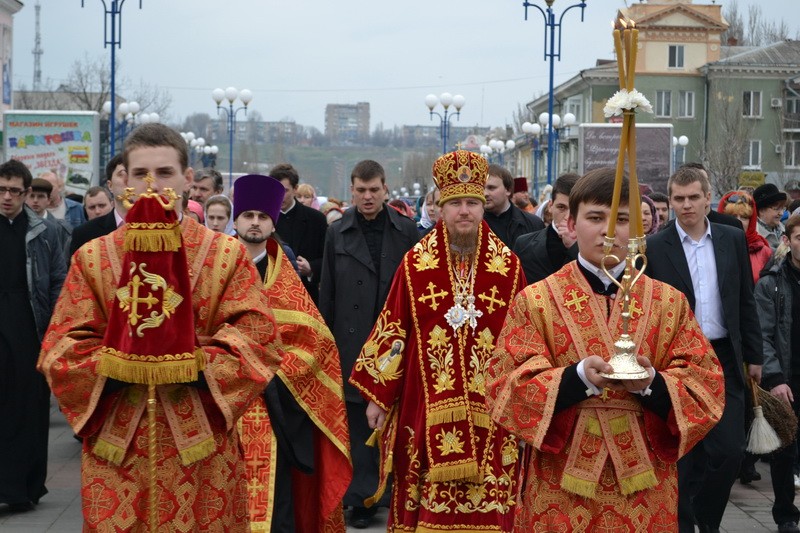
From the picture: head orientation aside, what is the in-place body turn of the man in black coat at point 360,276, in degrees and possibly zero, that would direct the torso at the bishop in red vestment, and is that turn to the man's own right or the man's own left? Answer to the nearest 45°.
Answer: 0° — they already face them

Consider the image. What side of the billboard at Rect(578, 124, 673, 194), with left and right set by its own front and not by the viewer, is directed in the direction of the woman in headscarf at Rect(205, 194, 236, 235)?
front

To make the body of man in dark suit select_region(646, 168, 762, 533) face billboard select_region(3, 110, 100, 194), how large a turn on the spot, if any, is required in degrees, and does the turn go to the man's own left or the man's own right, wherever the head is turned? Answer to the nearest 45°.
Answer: approximately 135° to the man's own right

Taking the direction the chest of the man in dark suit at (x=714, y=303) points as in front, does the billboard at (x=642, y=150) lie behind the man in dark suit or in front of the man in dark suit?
behind

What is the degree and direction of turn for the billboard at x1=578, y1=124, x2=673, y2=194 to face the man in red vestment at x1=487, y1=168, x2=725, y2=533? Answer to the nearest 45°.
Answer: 0° — it already faces them

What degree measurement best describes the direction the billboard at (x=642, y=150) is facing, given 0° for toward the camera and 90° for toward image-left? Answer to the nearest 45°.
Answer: approximately 0°

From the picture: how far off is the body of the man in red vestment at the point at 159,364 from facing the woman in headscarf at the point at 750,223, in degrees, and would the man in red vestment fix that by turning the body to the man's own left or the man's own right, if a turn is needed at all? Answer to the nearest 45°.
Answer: approximately 135° to the man's own left

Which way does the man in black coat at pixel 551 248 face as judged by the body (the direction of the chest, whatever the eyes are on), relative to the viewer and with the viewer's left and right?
facing the viewer and to the right of the viewer
